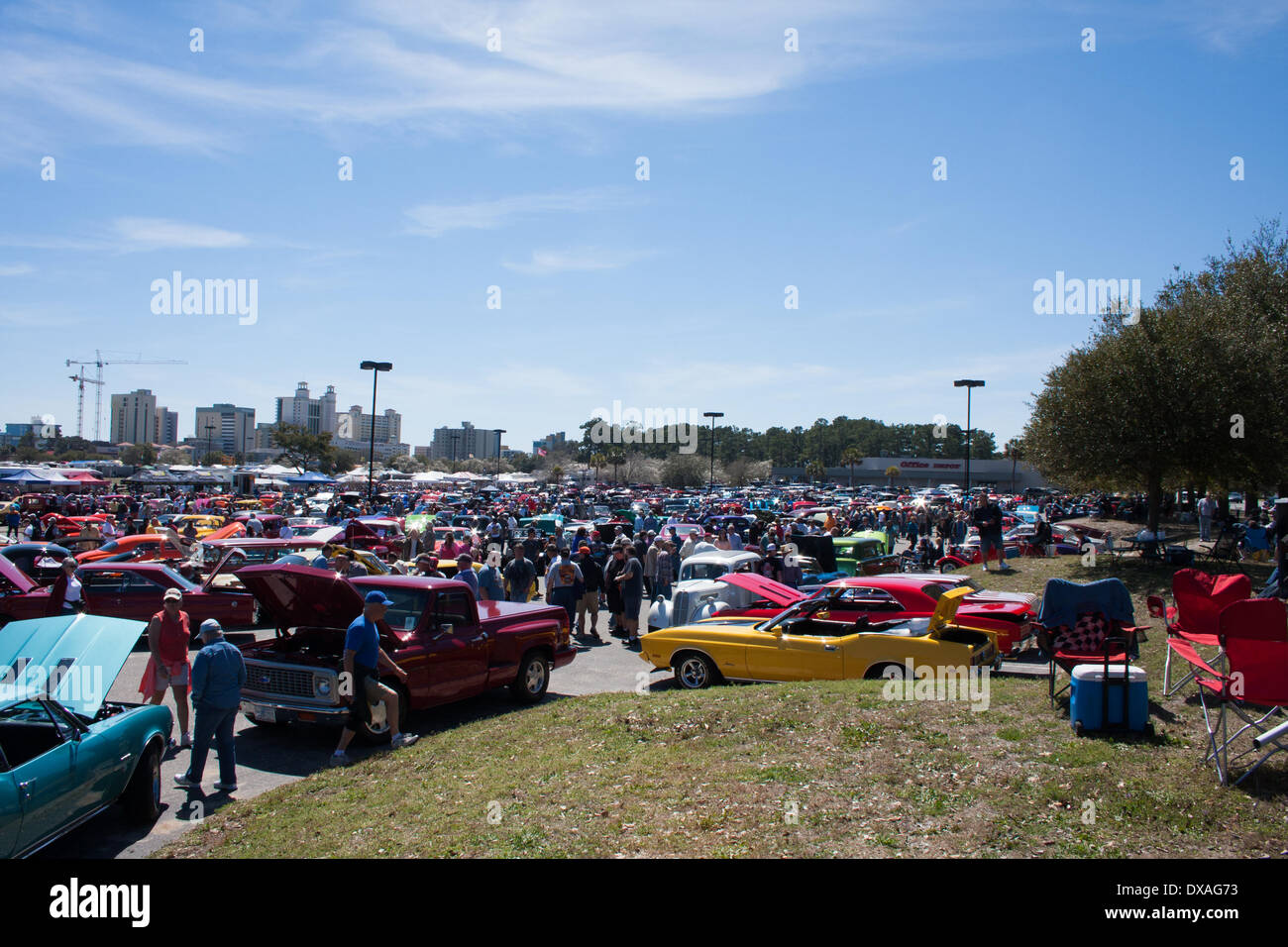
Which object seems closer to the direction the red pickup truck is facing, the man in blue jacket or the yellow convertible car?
the man in blue jacket

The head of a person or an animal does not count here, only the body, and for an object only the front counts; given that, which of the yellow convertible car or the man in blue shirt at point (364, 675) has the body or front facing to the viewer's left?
the yellow convertible car

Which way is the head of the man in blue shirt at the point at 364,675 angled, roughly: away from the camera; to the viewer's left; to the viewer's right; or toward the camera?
to the viewer's right

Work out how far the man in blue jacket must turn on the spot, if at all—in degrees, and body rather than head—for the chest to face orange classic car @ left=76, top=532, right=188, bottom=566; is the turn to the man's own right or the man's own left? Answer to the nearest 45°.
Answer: approximately 45° to the man's own right

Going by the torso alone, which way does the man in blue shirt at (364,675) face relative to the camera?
to the viewer's right

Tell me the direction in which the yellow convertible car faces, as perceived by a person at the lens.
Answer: facing to the left of the viewer

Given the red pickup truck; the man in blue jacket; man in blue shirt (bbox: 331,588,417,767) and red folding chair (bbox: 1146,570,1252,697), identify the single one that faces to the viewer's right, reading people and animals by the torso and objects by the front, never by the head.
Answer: the man in blue shirt
